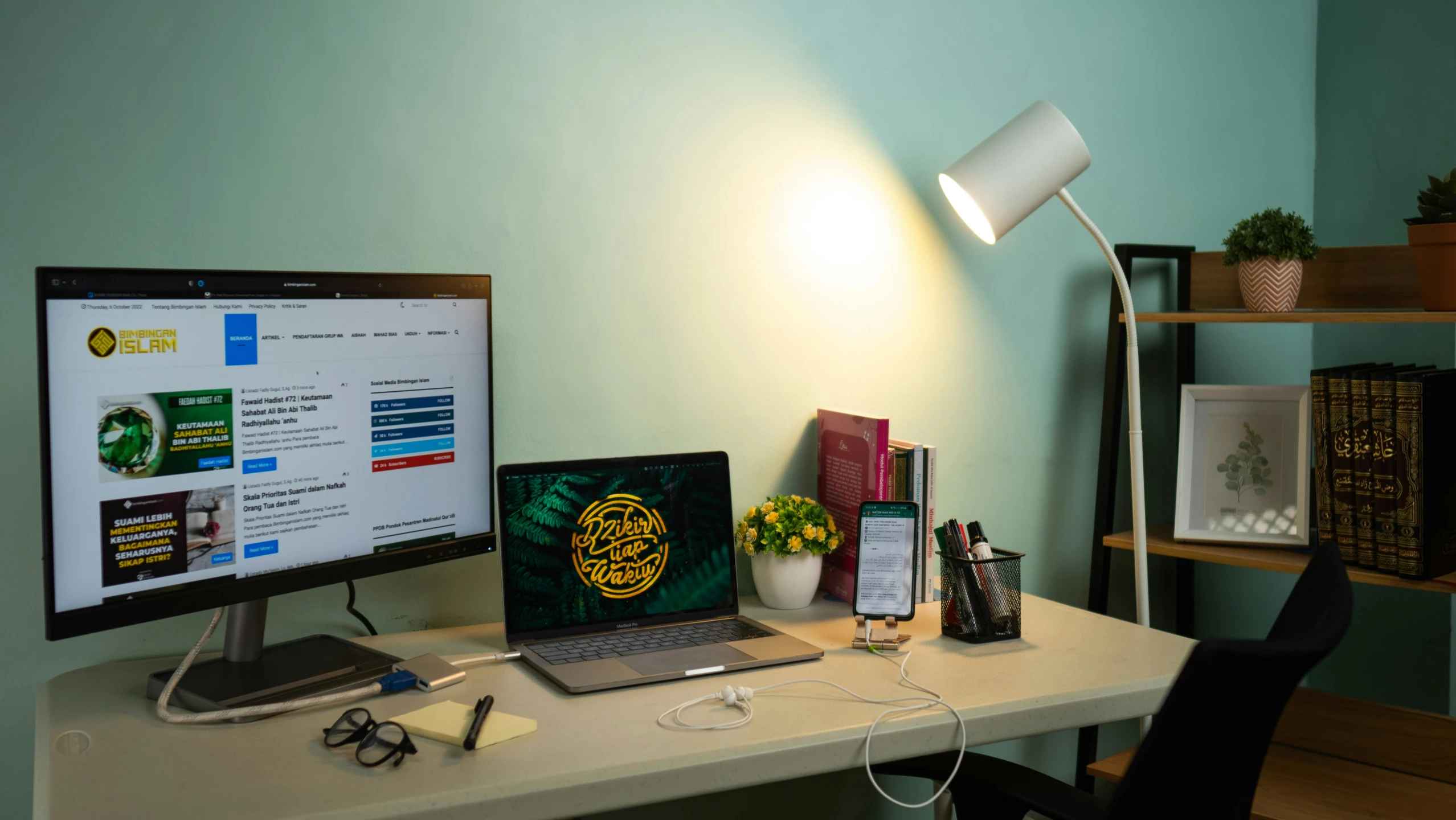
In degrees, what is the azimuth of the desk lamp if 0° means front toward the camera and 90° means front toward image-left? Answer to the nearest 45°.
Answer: approximately 90°

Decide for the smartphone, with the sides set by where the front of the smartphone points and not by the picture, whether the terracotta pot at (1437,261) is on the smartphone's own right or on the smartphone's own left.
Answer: on the smartphone's own left

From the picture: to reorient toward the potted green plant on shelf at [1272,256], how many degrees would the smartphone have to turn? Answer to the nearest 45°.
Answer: approximately 135° to its left

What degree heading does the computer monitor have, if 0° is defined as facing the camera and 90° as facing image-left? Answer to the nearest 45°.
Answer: approximately 315°

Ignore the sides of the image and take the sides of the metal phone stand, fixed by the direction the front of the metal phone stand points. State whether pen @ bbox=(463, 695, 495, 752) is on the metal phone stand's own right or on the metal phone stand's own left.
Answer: on the metal phone stand's own right

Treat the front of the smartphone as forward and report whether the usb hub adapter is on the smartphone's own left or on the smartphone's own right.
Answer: on the smartphone's own right

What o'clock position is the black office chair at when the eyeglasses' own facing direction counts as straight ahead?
The black office chair is roughly at 9 o'clock from the eyeglasses.

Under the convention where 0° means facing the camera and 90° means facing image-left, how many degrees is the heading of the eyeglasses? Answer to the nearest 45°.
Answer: approximately 45°
